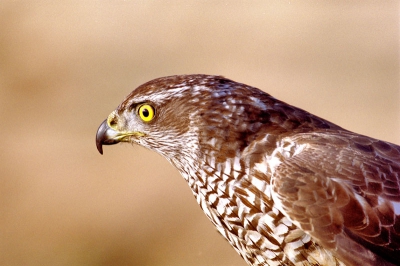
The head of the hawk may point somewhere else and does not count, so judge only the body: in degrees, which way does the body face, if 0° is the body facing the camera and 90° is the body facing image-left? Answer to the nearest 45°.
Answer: approximately 90°
